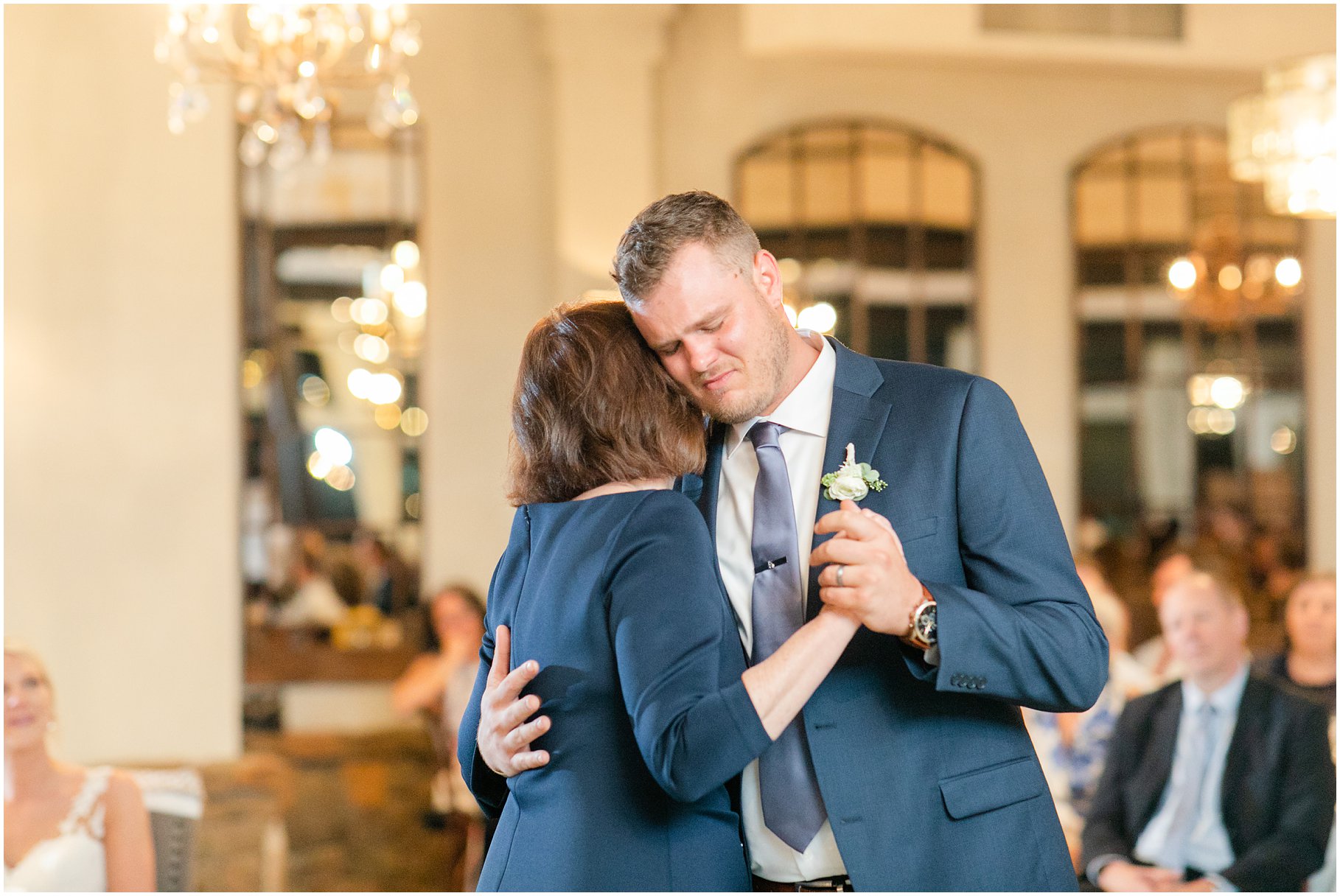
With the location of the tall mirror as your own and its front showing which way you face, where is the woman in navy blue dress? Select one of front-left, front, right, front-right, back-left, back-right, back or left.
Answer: front

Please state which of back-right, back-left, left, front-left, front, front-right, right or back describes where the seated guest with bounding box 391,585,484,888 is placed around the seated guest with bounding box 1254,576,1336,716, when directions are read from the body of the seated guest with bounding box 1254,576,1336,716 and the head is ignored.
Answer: right

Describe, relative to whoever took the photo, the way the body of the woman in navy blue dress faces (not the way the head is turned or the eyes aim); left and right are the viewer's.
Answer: facing away from the viewer and to the right of the viewer

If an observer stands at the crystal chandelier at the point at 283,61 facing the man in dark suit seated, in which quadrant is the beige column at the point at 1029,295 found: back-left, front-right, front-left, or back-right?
front-left

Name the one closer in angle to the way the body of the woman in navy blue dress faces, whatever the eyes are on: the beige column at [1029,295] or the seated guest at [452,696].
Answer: the beige column

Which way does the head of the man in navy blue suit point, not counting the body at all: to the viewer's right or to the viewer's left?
to the viewer's left

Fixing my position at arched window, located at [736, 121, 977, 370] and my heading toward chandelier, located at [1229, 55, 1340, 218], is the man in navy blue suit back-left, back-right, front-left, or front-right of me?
front-right

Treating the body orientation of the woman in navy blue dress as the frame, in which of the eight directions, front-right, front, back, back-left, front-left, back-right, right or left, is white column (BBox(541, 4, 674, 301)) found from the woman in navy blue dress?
front-left

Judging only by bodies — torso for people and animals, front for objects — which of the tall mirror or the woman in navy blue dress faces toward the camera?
the tall mirror

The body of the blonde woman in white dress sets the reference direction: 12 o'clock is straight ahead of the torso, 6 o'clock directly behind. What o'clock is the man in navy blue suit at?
The man in navy blue suit is roughly at 11 o'clock from the blonde woman in white dress.

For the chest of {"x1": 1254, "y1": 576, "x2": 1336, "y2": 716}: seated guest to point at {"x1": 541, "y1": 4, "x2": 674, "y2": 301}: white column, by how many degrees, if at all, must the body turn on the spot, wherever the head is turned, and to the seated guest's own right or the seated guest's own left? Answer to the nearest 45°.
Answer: approximately 90° to the seated guest's own right

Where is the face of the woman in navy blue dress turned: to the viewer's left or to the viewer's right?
to the viewer's right

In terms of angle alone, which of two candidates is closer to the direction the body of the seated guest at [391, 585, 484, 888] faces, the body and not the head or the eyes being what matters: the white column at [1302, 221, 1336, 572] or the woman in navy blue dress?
the woman in navy blue dress

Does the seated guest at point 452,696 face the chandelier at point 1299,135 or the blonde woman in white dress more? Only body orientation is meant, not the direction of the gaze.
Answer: the blonde woman in white dress

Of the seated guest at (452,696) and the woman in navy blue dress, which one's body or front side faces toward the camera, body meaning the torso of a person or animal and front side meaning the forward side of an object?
the seated guest

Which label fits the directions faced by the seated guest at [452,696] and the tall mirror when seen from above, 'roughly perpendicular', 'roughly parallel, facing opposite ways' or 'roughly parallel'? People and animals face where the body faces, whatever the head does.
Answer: roughly parallel
